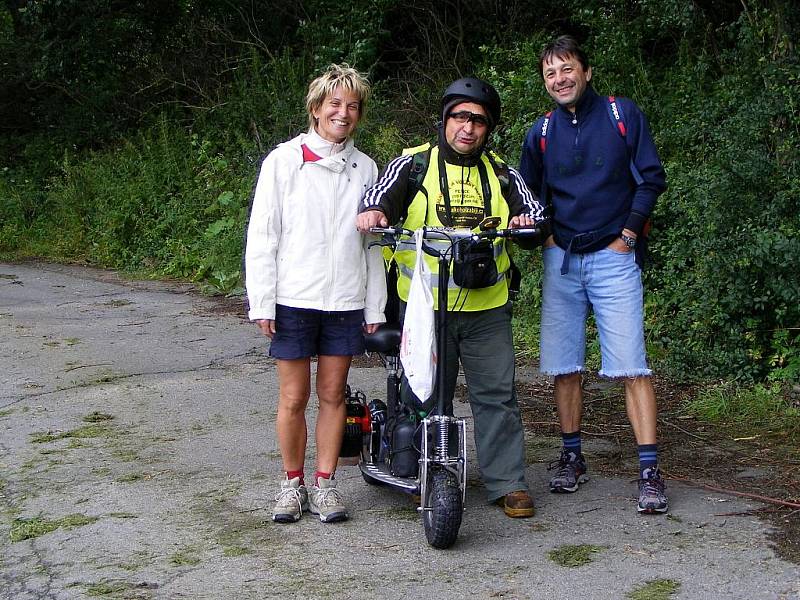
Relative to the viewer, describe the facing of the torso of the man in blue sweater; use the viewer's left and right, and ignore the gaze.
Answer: facing the viewer

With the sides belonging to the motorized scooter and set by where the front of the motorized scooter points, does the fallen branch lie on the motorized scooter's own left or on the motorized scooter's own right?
on the motorized scooter's own left

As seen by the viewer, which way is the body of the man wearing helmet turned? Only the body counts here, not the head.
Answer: toward the camera

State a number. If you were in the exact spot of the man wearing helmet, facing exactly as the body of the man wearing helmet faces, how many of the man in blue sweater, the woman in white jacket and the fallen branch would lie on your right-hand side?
1

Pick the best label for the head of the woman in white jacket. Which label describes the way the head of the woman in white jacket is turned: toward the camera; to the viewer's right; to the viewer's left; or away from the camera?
toward the camera

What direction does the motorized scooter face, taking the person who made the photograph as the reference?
facing the viewer and to the right of the viewer

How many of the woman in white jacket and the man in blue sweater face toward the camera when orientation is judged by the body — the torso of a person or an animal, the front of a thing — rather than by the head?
2

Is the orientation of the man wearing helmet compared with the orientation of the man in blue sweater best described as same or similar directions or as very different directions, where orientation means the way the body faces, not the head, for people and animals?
same or similar directions

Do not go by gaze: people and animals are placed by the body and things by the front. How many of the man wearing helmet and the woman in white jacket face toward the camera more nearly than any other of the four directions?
2

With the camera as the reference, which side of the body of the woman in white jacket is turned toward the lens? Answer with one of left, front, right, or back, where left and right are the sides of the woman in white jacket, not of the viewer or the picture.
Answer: front

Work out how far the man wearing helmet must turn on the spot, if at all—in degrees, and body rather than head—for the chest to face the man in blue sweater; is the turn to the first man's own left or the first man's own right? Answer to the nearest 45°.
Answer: approximately 90° to the first man's own left

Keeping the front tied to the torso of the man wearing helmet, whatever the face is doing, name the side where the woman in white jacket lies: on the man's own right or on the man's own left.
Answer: on the man's own right

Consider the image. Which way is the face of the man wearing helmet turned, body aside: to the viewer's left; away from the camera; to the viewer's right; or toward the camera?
toward the camera
